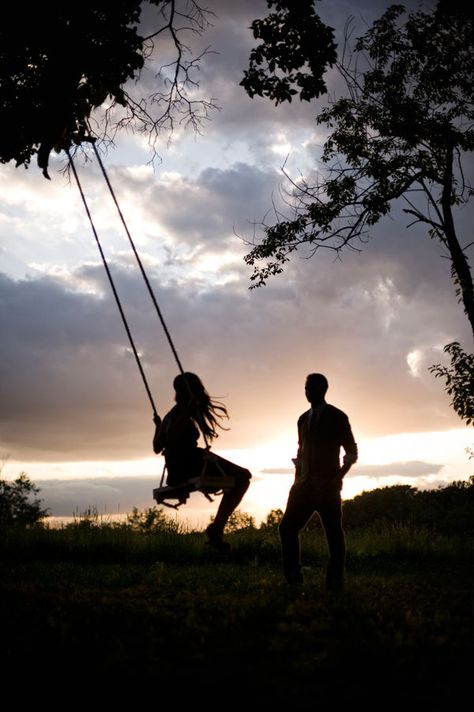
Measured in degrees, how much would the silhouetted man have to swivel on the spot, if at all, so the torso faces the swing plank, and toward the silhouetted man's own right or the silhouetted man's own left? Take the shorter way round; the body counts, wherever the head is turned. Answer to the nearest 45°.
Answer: approximately 45° to the silhouetted man's own right

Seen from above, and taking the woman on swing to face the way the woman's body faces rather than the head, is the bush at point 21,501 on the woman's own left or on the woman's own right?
on the woman's own left

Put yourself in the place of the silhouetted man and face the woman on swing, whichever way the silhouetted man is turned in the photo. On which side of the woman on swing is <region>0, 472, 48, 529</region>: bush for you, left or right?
right

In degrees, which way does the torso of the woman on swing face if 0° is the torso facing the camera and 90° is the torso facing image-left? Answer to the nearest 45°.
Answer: approximately 225°

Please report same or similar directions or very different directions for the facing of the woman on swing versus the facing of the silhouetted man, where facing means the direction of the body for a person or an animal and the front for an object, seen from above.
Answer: very different directions

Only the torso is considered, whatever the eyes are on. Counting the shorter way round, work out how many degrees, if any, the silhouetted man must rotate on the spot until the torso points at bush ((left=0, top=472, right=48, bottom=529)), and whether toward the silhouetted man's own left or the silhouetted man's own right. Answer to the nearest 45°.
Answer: approximately 90° to the silhouetted man's own right

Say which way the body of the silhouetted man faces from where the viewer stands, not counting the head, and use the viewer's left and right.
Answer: facing the viewer and to the left of the viewer
